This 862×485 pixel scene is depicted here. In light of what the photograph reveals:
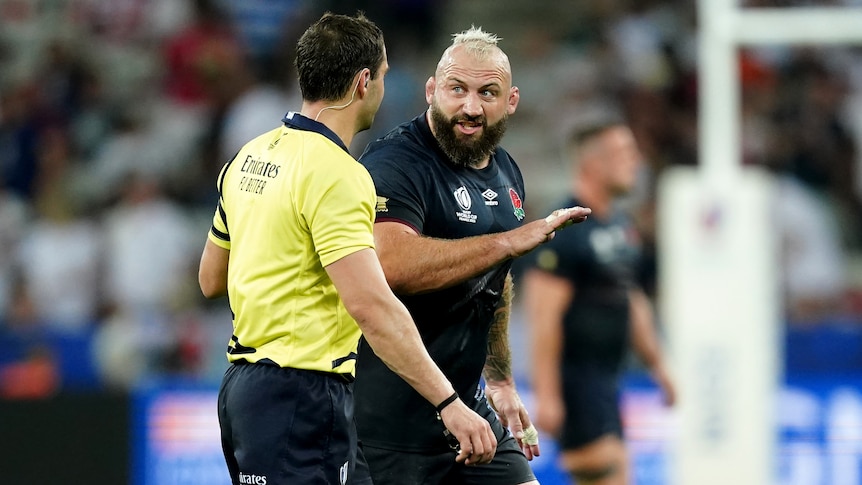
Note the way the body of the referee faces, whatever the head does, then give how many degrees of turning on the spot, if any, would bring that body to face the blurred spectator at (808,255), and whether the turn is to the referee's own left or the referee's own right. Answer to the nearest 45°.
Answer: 0° — they already face them

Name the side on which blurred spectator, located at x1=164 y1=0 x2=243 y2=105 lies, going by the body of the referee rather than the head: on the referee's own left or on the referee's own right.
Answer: on the referee's own left

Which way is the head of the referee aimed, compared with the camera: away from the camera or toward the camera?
away from the camera

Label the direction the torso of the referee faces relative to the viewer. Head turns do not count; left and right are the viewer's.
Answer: facing away from the viewer and to the right of the viewer

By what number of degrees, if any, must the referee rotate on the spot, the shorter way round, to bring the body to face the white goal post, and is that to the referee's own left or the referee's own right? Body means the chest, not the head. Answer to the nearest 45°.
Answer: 0° — they already face it

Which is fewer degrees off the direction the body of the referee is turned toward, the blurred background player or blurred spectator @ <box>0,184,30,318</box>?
the blurred background player

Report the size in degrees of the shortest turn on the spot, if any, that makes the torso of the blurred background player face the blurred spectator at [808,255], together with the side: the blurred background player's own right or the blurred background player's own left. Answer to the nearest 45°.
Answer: approximately 90° to the blurred background player's own left

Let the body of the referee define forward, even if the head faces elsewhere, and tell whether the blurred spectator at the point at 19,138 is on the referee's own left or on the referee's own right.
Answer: on the referee's own left
